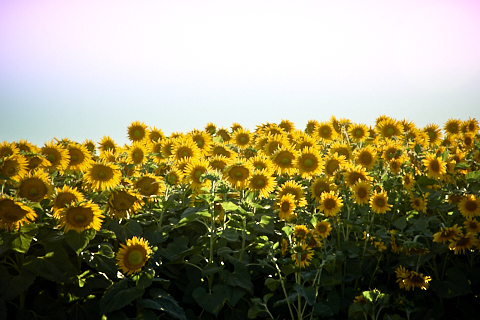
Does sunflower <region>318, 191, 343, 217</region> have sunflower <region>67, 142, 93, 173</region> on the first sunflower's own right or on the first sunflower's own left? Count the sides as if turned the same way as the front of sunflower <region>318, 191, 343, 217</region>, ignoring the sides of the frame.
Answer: on the first sunflower's own right

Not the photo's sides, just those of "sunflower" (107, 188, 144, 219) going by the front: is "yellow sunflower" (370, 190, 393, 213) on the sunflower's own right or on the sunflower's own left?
on the sunflower's own left

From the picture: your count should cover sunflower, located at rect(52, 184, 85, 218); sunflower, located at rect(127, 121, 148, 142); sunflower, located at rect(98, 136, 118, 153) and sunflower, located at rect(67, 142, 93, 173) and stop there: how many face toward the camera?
4

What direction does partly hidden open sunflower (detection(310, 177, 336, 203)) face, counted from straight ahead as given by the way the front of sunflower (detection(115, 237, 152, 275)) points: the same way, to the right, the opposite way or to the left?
the same way

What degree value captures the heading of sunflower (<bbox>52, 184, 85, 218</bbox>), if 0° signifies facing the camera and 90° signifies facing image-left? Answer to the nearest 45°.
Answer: approximately 0°

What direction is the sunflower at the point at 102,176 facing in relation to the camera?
toward the camera

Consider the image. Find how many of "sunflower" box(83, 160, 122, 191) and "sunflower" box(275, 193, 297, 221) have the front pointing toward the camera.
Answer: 2

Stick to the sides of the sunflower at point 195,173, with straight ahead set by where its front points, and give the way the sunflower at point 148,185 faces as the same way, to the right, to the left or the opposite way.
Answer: the same way

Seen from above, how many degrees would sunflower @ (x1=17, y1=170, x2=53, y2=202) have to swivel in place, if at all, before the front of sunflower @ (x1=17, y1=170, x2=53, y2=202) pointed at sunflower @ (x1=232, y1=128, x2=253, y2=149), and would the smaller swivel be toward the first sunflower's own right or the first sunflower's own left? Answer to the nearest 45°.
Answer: approximately 135° to the first sunflower's own left

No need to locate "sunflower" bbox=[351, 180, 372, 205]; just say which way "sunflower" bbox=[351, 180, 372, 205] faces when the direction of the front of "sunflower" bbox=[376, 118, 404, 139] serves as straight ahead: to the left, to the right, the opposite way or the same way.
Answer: the same way

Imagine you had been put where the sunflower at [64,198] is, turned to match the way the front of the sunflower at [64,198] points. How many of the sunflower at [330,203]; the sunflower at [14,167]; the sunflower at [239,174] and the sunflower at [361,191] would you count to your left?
3

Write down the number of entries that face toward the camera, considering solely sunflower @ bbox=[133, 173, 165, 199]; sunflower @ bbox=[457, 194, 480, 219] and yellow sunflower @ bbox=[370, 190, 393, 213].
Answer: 3

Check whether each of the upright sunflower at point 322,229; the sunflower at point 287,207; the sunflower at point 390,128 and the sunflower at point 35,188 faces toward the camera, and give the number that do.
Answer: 4

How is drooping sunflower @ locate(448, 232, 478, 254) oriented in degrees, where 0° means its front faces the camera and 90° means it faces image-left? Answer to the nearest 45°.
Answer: approximately 0°

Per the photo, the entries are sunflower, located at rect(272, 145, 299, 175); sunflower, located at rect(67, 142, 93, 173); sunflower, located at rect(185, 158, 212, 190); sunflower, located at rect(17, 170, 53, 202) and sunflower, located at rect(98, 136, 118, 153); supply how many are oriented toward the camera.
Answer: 5

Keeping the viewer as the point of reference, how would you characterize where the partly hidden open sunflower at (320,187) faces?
facing the viewer

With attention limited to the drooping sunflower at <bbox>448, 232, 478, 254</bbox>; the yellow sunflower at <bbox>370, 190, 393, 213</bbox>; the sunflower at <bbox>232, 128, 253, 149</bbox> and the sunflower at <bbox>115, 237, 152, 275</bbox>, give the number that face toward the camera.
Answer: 4

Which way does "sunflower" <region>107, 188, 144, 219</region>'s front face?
toward the camera

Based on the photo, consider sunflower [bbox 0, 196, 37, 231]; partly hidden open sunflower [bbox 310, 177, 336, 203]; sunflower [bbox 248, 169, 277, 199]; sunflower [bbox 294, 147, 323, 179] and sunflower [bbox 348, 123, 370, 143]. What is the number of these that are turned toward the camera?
5

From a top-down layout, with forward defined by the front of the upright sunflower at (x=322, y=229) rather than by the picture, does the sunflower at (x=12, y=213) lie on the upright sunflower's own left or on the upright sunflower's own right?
on the upright sunflower's own right
